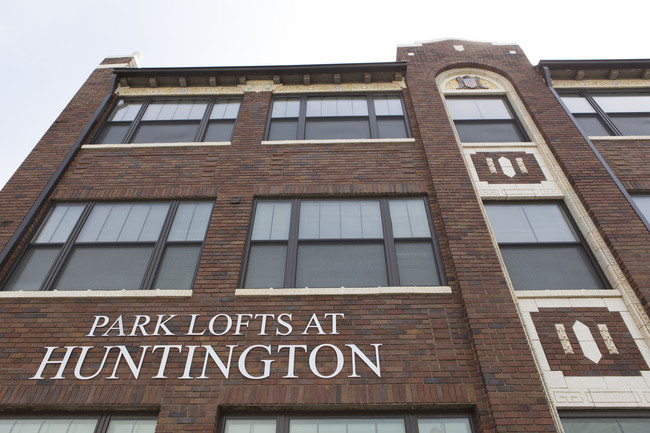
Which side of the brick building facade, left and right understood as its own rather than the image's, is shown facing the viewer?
front
